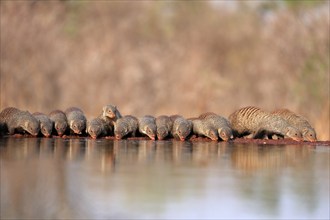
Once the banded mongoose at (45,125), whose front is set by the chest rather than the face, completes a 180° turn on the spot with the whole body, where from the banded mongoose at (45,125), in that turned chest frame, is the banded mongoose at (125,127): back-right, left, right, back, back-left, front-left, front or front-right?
back-right

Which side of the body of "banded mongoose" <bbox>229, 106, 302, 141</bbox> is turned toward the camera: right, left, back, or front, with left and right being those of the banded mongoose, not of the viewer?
right

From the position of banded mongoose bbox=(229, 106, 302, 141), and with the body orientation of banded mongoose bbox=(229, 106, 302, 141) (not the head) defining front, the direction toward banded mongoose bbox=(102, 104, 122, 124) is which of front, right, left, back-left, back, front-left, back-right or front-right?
back

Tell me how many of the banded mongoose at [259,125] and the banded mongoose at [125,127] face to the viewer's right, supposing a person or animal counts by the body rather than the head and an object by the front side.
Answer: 1

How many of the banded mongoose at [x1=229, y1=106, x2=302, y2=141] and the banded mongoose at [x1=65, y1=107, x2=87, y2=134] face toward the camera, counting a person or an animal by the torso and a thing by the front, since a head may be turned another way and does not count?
1

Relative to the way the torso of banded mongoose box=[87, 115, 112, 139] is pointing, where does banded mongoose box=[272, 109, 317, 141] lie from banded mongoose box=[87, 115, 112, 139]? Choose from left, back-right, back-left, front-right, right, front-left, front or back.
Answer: back-left

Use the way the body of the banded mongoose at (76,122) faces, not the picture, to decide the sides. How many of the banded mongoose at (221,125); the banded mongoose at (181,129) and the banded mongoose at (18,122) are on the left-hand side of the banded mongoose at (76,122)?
2

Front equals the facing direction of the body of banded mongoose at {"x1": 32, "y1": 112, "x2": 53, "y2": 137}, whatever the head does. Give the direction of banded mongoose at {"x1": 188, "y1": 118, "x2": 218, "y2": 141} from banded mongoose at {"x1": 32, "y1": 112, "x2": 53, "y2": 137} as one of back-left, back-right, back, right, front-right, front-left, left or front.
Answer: front-left

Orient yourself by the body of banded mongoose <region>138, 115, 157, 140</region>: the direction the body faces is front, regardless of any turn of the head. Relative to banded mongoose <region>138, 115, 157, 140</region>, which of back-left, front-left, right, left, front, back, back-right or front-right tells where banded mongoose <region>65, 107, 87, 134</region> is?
back-right

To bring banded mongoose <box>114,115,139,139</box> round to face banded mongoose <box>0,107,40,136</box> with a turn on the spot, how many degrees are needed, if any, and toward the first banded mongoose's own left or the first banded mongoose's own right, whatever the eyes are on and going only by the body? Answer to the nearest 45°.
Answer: approximately 45° to the first banded mongoose's own right

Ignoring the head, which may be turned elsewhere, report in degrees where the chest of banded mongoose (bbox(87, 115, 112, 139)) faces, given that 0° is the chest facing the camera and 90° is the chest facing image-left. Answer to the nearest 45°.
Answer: approximately 45°

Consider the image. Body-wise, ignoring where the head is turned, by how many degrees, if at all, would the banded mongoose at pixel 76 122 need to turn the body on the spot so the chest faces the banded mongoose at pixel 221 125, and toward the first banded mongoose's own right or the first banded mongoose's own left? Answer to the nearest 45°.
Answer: approximately 90° to the first banded mongoose's own left
